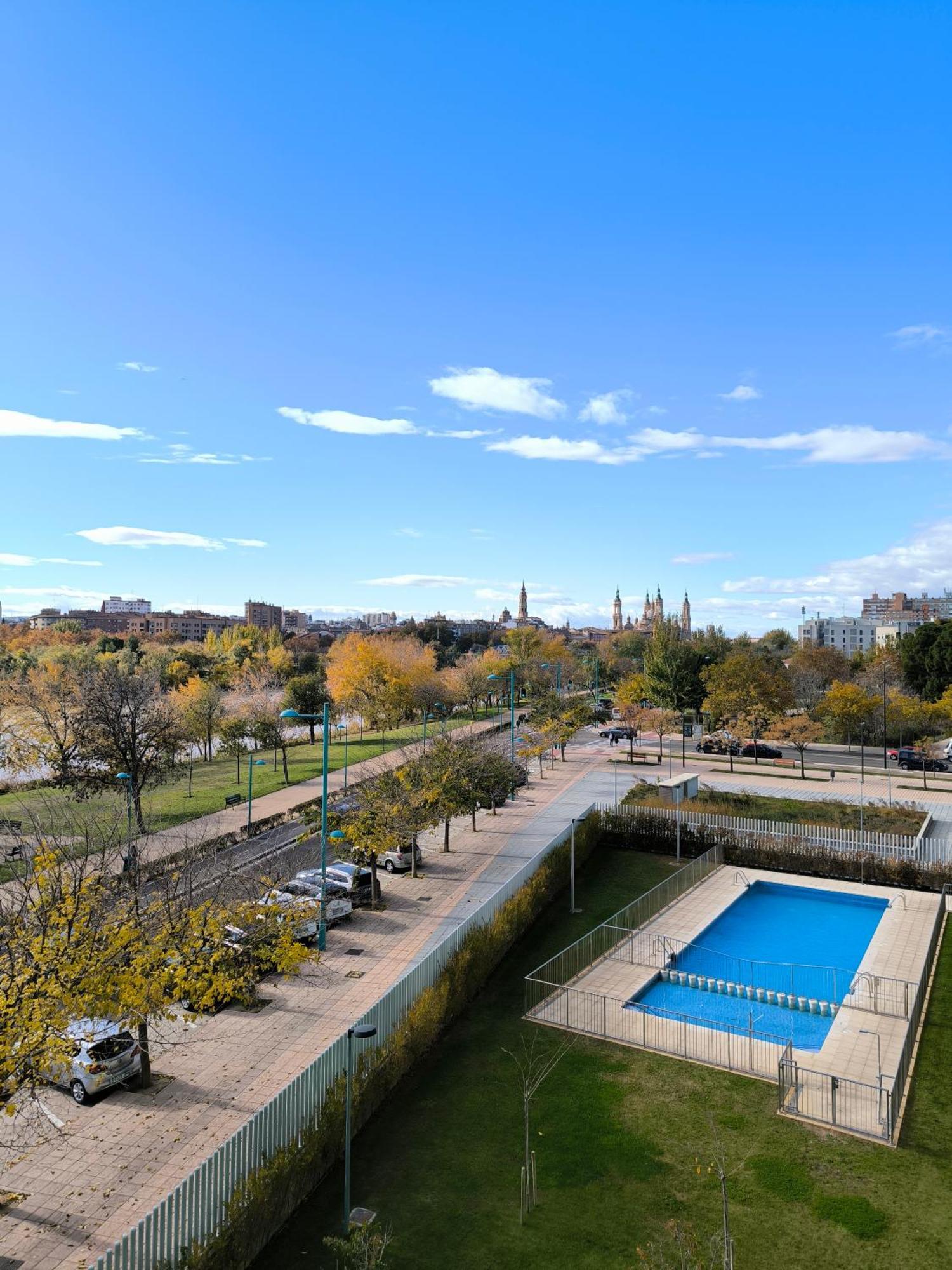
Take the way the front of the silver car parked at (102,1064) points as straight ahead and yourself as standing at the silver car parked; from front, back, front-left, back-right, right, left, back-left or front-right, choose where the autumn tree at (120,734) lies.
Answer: front-right

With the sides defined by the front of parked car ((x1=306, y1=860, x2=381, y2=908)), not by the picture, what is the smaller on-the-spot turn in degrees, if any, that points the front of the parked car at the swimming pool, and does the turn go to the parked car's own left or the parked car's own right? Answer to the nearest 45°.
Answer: approximately 180°

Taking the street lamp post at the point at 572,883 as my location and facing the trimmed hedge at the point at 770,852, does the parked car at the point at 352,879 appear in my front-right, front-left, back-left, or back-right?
back-left

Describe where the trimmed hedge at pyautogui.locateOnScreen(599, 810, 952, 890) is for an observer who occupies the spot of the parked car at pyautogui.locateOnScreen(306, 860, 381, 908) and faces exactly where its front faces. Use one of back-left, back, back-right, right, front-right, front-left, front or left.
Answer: back-right

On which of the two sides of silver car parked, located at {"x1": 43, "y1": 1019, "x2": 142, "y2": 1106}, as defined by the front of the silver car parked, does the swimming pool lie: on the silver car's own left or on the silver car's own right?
on the silver car's own right

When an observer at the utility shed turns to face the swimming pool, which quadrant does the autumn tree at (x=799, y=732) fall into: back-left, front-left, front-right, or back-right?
back-left

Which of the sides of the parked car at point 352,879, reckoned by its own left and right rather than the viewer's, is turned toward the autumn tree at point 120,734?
front

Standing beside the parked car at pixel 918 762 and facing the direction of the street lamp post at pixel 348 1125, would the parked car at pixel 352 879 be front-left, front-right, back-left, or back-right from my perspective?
front-right

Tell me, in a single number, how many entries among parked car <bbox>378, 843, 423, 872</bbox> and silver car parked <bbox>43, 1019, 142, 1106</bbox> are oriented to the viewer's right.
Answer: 0

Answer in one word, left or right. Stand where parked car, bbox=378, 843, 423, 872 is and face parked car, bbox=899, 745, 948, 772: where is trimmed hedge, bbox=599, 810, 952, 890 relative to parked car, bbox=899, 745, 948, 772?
right

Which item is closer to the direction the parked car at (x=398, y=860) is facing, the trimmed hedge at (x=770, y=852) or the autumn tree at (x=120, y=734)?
the autumn tree

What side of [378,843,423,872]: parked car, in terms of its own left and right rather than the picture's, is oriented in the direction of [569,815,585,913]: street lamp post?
back

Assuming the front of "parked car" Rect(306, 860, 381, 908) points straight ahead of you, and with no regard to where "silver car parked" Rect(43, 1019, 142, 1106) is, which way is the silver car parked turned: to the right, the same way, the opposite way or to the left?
the same way

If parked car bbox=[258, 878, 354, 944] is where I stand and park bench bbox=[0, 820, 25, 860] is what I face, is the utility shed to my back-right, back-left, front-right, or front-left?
back-right

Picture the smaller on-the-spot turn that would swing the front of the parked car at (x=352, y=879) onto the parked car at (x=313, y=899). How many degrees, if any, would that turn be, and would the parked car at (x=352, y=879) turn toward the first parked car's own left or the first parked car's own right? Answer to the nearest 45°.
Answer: approximately 90° to the first parked car's own left

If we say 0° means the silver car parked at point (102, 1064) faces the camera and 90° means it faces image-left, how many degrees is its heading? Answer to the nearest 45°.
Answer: approximately 135°

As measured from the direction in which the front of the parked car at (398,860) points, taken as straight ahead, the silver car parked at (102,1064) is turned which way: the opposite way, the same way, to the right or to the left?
the same way

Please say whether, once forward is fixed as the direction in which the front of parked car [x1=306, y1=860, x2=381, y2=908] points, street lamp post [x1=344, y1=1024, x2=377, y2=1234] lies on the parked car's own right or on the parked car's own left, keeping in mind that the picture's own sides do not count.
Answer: on the parked car's own left

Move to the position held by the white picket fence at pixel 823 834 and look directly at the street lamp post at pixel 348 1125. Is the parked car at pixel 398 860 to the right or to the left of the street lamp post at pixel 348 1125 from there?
right

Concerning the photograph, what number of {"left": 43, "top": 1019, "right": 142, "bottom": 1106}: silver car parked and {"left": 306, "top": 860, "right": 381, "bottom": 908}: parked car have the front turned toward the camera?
0
